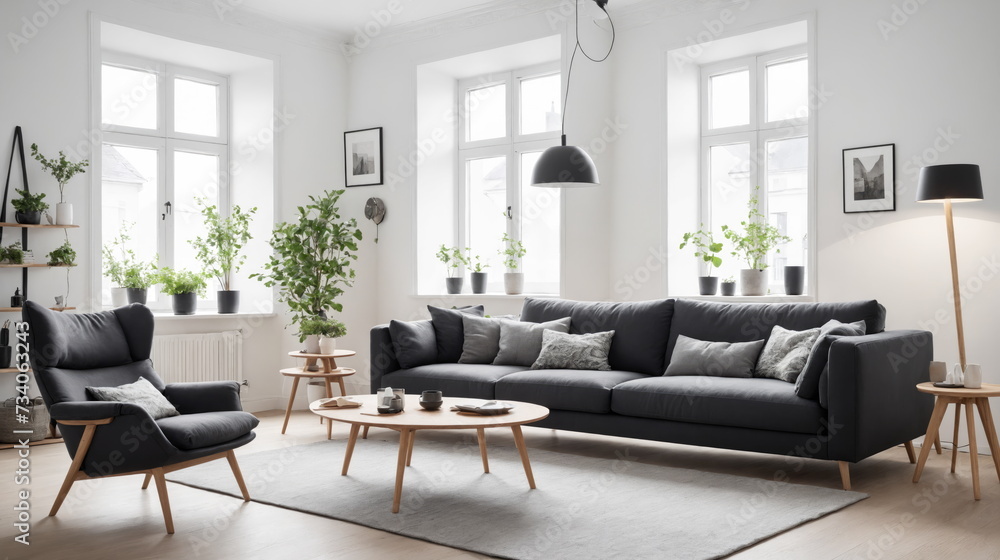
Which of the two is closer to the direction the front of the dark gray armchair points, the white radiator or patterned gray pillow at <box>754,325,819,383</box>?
the patterned gray pillow

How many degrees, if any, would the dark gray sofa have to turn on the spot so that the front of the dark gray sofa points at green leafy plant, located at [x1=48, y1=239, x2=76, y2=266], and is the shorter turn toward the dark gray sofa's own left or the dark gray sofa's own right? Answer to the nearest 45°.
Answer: approximately 45° to the dark gray sofa's own right

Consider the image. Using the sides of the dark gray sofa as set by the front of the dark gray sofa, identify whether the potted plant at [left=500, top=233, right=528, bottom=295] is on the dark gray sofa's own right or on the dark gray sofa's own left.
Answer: on the dark gray sofa's own right

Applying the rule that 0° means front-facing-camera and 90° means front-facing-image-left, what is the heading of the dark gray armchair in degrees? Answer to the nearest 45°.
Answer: approximately 315°

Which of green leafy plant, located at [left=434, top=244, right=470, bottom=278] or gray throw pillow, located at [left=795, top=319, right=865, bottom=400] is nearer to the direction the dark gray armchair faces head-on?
the gray throw pillow

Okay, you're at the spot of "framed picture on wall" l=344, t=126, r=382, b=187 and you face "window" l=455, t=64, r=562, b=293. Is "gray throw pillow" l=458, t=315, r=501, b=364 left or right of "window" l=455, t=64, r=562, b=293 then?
right

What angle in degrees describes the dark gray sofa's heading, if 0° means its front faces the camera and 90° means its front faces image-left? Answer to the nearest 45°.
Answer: approximately 45°

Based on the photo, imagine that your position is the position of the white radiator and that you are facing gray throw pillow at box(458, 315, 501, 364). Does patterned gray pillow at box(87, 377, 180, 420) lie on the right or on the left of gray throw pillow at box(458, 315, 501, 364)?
right

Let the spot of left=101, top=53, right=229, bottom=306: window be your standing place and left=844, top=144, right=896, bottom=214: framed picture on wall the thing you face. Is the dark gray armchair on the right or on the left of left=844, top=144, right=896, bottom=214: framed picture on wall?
right

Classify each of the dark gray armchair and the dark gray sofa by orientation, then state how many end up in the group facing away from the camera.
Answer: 0
